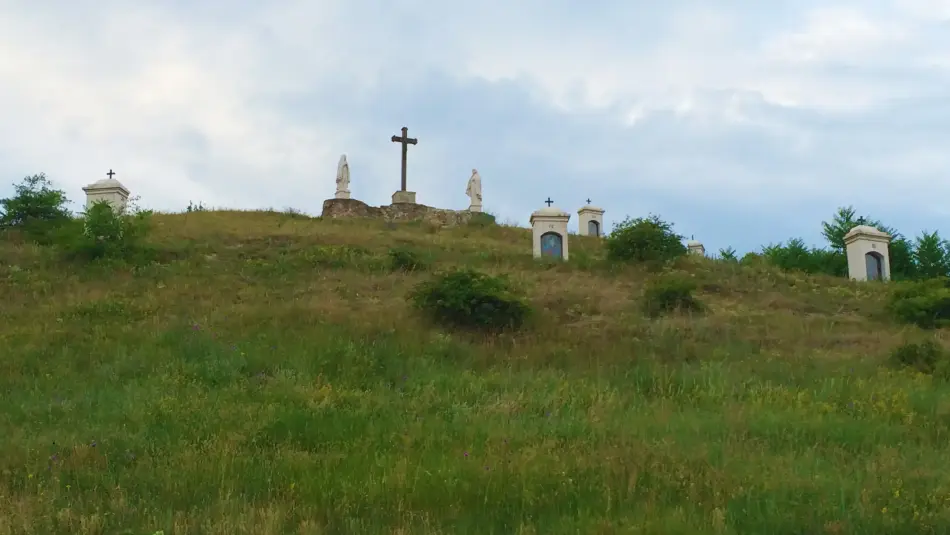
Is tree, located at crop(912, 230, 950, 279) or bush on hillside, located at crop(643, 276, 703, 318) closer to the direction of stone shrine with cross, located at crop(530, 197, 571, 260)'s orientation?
the bush on hillside

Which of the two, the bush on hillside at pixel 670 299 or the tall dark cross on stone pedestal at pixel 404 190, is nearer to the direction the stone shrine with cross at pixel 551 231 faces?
the bush on hillside

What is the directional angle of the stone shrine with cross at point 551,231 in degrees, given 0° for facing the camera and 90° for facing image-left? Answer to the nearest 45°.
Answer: approximately 0°

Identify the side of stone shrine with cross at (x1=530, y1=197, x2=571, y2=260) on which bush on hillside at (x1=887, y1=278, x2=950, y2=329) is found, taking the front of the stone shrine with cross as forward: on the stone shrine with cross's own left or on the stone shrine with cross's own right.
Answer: on the stone shrine with cross's own left

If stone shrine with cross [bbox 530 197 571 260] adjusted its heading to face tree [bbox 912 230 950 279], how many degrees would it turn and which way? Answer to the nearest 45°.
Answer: approximately 135° to its left

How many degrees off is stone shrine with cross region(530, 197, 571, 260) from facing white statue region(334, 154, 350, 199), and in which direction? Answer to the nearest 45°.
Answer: approximately 135° to its right

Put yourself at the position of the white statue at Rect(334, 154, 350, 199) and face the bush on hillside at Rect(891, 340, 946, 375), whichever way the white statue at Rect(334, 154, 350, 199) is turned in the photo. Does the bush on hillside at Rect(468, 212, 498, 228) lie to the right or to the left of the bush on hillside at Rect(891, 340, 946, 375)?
left

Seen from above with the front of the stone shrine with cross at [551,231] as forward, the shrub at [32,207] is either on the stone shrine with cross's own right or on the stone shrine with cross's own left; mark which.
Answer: on the stone shrine with cross's own right
